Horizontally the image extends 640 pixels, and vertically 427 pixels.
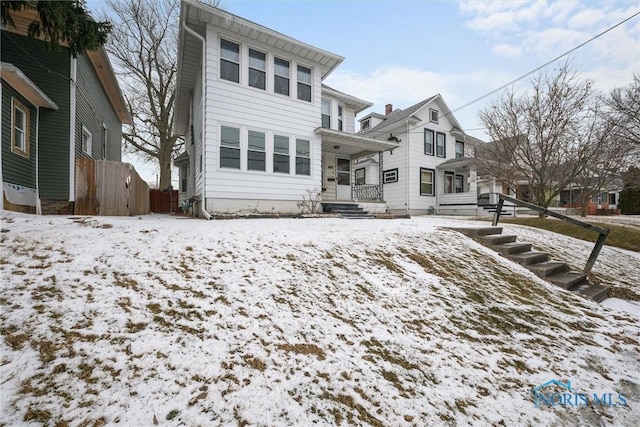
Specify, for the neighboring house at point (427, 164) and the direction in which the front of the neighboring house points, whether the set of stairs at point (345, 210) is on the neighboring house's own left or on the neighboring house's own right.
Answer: on the neighboring house's own right

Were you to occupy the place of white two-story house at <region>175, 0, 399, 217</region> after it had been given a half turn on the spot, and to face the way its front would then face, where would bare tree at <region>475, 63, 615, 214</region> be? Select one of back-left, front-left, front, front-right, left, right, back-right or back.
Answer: back-right

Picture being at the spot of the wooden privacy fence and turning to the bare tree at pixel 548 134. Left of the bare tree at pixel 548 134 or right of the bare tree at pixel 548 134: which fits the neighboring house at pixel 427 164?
left

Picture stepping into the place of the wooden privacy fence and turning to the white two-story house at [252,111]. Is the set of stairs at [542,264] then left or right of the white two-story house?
right

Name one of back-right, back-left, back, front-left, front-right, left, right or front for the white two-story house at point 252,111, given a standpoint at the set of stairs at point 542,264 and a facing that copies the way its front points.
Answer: back-right

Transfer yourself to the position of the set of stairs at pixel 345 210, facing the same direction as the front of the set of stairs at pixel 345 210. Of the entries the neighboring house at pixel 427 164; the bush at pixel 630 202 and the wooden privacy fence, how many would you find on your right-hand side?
1

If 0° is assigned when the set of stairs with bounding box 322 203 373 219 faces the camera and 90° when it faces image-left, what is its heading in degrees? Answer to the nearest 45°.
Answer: approximately 315°

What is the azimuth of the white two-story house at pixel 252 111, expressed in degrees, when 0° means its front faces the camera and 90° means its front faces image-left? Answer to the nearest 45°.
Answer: approximately 315°
